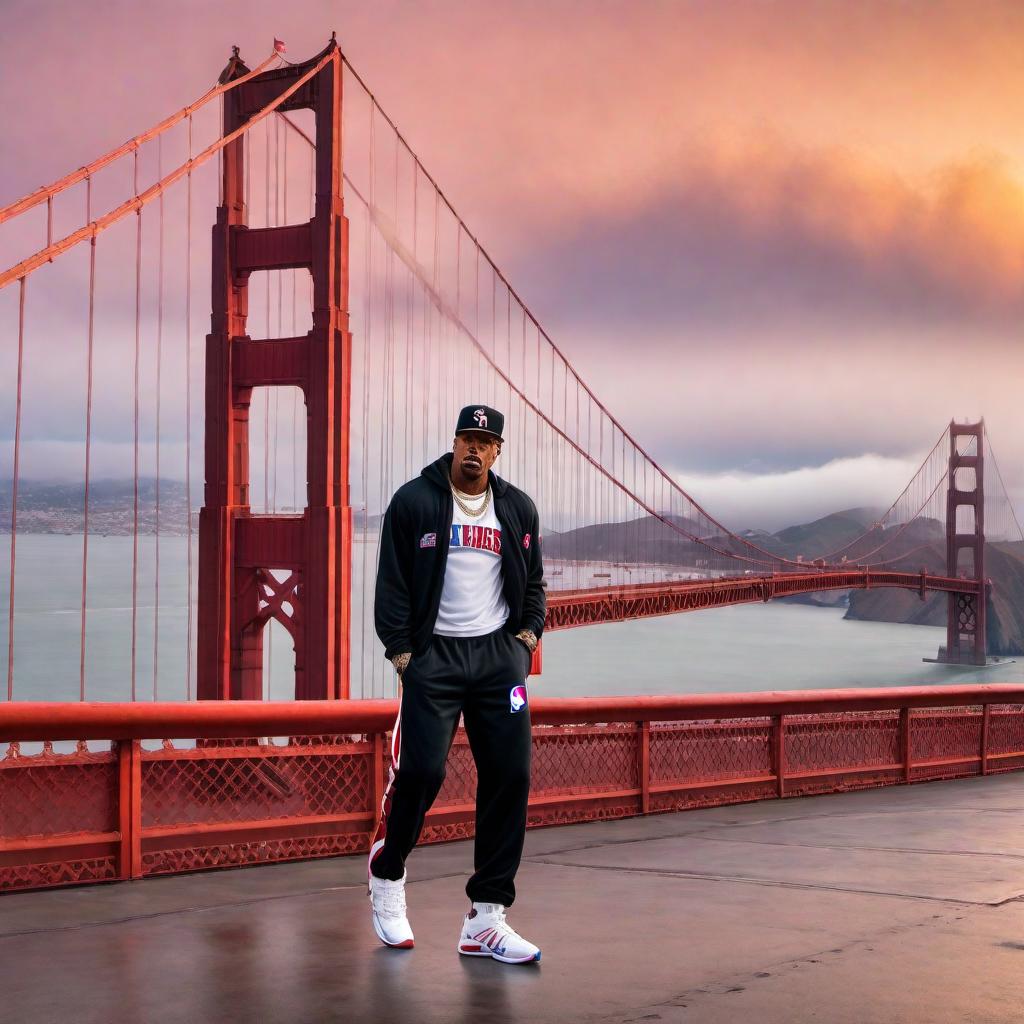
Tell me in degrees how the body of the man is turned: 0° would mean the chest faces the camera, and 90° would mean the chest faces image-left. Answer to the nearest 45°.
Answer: approximately 315°
